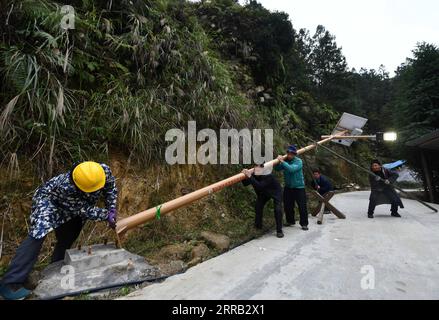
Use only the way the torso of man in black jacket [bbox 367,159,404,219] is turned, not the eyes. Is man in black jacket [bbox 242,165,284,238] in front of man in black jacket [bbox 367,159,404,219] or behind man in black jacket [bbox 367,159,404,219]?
in front

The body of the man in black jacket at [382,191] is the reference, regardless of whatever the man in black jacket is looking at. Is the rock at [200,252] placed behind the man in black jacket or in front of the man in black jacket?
in front

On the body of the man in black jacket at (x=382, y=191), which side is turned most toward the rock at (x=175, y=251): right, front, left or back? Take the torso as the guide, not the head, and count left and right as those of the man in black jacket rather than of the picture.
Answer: front

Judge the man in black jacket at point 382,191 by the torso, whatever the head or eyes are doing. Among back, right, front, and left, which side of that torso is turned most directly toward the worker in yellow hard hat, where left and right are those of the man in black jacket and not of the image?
front

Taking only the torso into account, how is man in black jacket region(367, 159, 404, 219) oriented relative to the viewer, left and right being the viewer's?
facing the viewer and to the left of the viewer

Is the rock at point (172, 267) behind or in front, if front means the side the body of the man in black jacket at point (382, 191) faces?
in front

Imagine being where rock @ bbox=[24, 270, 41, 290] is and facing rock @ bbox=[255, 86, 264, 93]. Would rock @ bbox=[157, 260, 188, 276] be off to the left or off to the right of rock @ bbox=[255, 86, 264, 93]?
right
